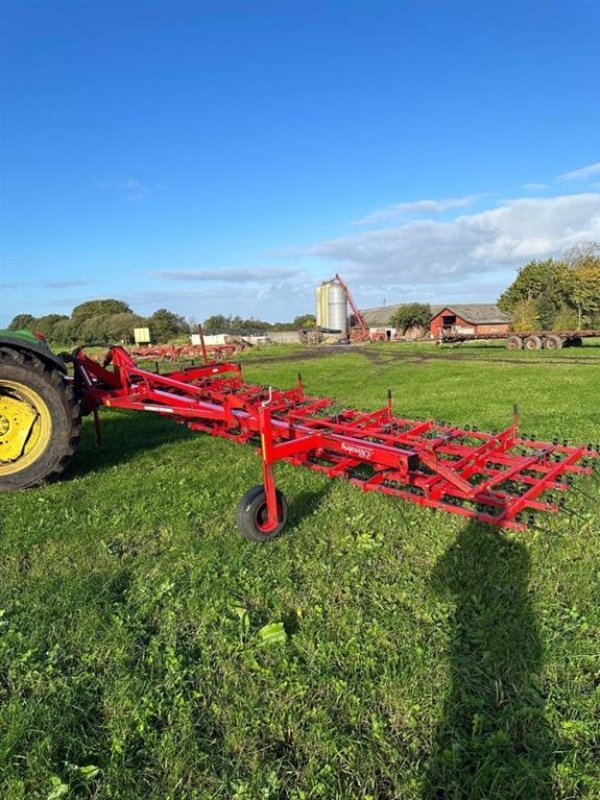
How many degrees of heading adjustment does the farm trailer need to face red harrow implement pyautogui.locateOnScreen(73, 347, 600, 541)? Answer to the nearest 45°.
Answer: approximately 90° to its left

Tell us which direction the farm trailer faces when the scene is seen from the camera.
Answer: facing to the left of the viewer

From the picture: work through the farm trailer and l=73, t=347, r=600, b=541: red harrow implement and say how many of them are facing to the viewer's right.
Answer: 0

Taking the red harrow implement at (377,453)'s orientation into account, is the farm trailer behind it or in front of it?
behind

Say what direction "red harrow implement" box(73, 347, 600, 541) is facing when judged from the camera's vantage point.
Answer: facing the viewer and to the left of the viewer
